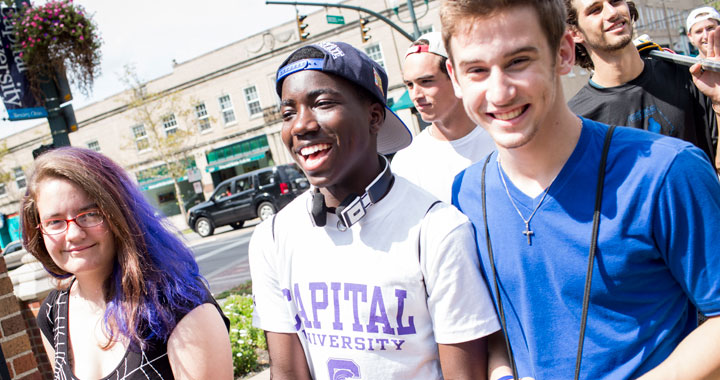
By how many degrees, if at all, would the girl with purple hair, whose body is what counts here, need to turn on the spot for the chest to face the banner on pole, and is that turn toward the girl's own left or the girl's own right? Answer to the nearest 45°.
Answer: approximately 135° to the girl's own right

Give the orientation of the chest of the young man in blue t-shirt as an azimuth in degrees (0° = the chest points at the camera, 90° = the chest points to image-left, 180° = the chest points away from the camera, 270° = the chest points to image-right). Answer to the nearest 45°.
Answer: approximately 45°

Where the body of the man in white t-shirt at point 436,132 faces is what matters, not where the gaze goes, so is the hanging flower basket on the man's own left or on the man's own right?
on the man's own right

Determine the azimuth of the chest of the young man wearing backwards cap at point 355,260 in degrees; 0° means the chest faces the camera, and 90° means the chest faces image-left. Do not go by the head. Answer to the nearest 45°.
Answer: approximately 45°

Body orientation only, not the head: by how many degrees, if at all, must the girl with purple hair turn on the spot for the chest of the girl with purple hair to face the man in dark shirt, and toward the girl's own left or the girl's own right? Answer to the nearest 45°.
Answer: approximately 135° to the girl's own left

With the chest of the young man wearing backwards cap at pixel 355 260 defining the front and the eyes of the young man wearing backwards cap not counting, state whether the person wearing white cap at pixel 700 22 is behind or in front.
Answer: behind
